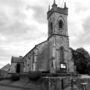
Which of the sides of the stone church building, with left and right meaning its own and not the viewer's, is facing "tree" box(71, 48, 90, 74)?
left

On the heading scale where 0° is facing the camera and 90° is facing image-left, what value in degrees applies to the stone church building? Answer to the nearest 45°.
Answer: approximately 315°
